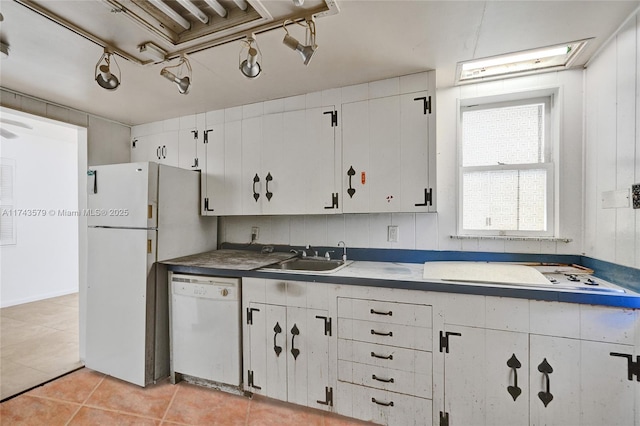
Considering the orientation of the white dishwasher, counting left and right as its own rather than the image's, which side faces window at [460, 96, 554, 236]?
left

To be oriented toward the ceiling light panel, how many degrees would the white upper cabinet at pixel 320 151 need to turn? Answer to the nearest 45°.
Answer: approximately 135° to its left

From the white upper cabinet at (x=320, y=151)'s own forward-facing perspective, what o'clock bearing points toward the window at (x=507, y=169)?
The window is roughly at 8 o'clock from the white upper cabinet.

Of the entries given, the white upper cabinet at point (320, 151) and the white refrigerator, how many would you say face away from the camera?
0

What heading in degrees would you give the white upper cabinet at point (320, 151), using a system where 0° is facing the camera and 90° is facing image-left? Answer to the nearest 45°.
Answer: approximately 45°

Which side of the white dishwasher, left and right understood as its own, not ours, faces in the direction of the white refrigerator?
right

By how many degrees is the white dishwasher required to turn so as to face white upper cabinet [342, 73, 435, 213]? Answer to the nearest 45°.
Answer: approximately 90° to its left

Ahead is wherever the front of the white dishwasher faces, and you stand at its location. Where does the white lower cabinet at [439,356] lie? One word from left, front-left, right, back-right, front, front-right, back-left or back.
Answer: left

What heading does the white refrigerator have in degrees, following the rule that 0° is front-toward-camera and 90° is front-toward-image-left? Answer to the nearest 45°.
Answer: approximately 45°

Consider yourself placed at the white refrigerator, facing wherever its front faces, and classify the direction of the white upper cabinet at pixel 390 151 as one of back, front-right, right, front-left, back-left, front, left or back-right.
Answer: left

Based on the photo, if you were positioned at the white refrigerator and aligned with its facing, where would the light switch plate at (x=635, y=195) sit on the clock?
The light switch plate is roughly at 9 o'clock from the white refrigerator.
